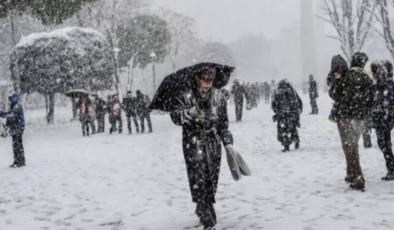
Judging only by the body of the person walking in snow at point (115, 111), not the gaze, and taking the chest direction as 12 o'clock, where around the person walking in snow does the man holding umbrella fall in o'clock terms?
The man holding umbrella is roughly at 12 o'clock from the person walking in snow.

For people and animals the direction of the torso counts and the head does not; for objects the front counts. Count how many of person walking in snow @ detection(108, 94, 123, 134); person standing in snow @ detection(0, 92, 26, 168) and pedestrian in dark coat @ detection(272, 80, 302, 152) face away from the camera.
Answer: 1

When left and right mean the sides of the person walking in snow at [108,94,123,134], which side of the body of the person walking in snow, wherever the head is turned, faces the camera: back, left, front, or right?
front

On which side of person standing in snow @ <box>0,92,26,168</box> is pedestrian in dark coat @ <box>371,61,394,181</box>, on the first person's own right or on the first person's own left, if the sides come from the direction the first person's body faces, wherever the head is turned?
on the first person's own left

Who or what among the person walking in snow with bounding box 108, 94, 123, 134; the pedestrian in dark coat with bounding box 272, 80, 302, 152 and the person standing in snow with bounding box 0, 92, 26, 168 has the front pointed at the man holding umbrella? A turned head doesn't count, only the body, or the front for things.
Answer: the person walking in snow with bounding box 108, 94, 123, 134

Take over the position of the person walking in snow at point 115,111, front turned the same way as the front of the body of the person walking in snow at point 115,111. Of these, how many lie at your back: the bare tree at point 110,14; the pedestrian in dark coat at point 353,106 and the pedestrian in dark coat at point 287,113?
1

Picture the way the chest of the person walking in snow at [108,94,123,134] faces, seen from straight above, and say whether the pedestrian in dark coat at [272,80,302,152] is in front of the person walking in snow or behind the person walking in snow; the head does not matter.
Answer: in front

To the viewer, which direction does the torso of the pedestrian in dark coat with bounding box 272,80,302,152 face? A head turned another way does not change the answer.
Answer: away from the camera

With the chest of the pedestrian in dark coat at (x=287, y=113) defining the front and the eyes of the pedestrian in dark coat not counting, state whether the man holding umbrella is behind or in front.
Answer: behind

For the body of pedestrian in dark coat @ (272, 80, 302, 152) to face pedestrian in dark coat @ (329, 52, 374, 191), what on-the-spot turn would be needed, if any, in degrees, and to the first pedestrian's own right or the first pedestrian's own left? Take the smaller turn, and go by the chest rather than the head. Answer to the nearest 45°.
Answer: approximately 180°

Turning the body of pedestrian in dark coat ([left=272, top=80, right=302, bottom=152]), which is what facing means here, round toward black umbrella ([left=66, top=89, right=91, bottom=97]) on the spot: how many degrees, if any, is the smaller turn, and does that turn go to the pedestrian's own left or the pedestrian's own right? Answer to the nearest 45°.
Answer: approximately 45° to the pedestrian's own left
